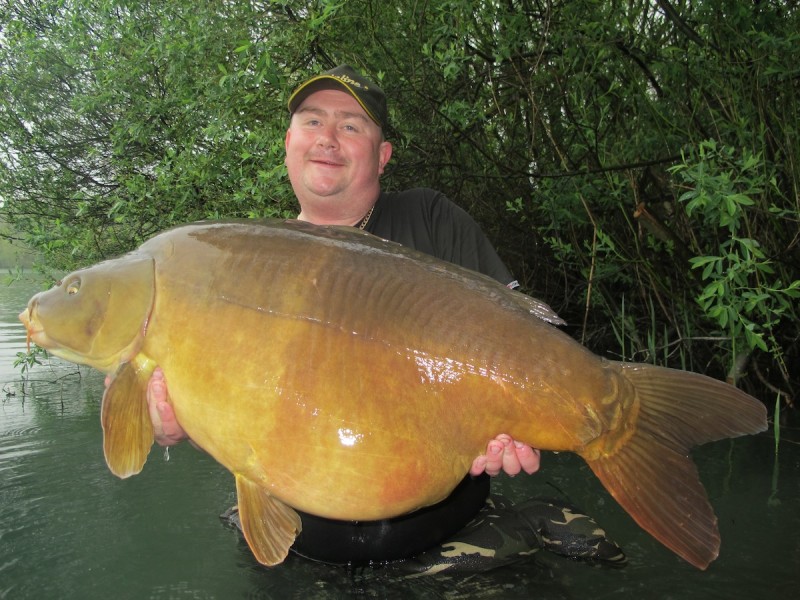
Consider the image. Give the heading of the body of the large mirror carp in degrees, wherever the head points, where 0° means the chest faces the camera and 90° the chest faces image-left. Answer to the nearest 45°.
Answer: approximately 90°

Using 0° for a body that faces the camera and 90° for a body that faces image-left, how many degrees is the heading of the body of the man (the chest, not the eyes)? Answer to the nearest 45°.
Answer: approximately 0°
